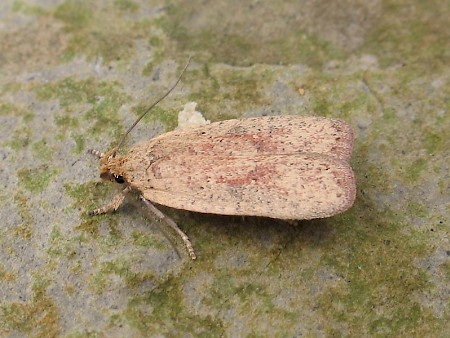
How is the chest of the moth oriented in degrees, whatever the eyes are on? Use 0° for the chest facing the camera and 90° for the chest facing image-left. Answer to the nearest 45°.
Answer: approximately 90°
